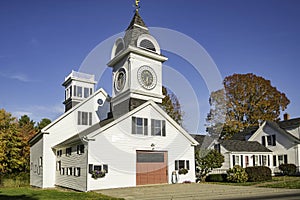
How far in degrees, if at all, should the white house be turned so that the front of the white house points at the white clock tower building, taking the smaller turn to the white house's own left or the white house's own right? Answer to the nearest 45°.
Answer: approximately 45° to the white house's own right

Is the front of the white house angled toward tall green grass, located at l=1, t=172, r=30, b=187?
no

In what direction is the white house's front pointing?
toward the camera

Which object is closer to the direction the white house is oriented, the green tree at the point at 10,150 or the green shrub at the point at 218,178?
the green shrub

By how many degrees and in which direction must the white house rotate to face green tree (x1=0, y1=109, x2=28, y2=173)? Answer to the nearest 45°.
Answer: approximately 90° to its right

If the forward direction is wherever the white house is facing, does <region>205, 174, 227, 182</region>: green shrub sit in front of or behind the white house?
in front

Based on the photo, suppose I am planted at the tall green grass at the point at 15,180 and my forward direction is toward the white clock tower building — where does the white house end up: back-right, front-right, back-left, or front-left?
front-left
